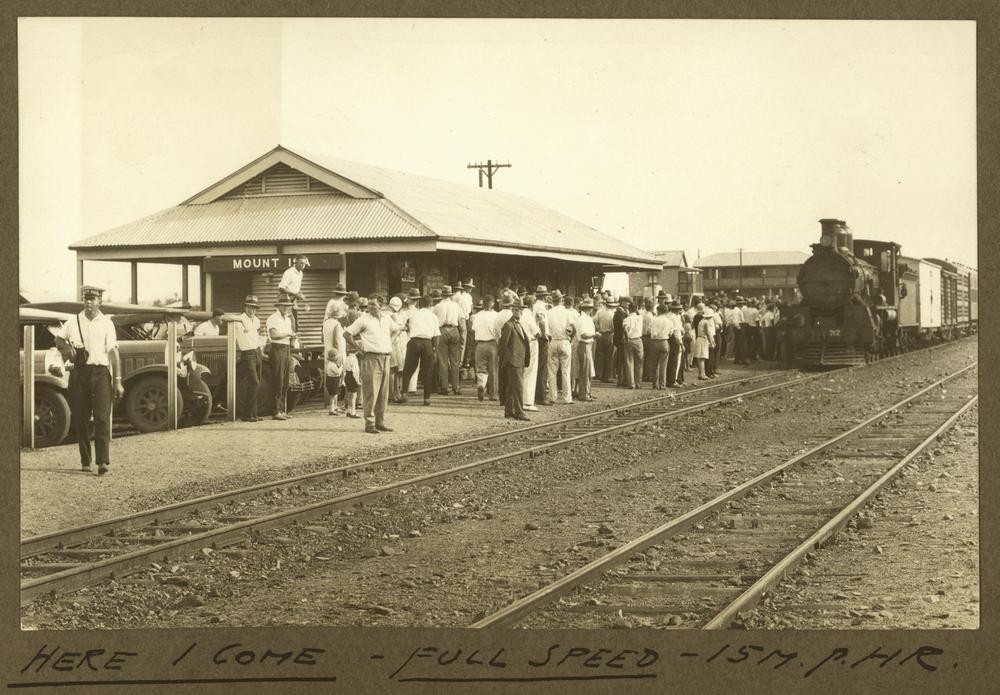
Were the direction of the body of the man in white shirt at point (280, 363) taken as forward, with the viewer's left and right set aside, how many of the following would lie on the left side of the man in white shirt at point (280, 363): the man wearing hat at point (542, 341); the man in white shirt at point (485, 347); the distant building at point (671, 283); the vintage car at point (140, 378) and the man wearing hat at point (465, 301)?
4

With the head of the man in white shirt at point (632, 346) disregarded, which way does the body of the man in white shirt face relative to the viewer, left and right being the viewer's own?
facing away from the viewer and to the right of the viewer

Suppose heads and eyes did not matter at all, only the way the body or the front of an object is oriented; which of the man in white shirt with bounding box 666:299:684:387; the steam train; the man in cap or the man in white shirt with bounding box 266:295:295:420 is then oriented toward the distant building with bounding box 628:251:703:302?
the man in white shirt with bounding box 666:299:684:387

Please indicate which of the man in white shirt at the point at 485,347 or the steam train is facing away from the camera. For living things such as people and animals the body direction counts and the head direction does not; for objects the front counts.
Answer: the man in white shirt

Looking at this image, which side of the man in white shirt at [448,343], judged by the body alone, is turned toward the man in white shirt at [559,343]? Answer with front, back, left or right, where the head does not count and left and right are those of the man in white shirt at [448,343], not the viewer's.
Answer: right

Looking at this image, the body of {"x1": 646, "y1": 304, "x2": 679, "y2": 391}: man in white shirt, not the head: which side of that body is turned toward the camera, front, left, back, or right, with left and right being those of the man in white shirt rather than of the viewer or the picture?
back

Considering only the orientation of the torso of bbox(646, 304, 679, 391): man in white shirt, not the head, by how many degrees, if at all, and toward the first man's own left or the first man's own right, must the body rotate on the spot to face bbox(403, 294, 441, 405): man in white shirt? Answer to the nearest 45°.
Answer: approximately 135° to the first man's own left

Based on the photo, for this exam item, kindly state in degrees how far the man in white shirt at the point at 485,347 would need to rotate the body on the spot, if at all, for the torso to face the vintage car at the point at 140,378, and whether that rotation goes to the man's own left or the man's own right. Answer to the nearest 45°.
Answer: approximately 135° to the man's own left

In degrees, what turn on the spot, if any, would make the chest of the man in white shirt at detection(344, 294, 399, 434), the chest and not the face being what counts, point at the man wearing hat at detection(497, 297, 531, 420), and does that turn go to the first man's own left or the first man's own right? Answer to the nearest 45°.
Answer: approximately 90° to the first man's own left

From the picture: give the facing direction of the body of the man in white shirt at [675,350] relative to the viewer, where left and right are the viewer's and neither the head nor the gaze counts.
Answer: facing away from the viewer
